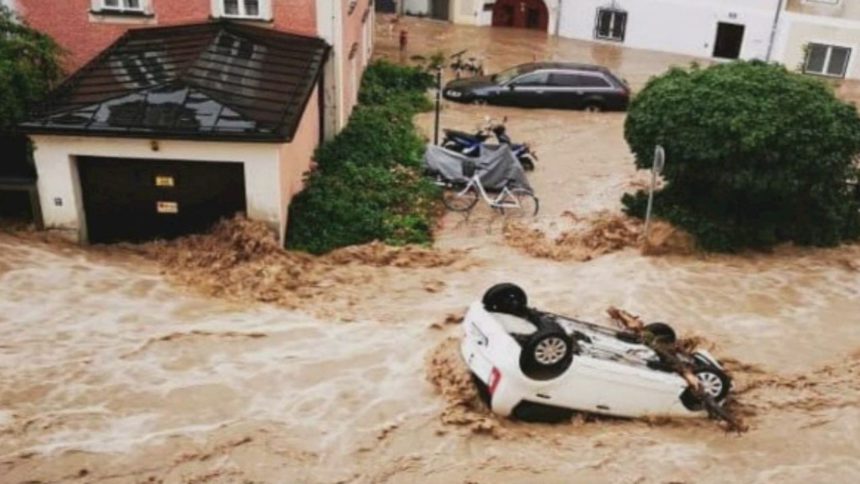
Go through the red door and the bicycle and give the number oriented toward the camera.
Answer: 1

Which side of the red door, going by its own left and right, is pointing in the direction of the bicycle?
front

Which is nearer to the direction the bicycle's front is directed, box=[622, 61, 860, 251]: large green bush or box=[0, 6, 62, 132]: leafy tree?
the leafy tree

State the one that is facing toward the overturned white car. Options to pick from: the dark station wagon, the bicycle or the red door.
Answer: the red door

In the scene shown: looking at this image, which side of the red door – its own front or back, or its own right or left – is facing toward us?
front

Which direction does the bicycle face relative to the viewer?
to the viewer's left

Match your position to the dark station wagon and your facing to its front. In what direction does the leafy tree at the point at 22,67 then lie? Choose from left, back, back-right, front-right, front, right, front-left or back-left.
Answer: front-left

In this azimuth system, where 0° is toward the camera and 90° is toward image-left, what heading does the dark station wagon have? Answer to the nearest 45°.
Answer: approximately 90°

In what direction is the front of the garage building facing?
toward the camera

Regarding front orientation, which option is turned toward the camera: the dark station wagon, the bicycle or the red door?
the red door

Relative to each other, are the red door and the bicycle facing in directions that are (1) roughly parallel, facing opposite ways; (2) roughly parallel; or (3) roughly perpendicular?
roughly perpendicular

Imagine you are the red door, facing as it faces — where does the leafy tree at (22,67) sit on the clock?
The leafy tree is roughly at 1 o'clock from the red door.

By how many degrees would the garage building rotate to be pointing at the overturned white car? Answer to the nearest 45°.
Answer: approximately 45° to its left

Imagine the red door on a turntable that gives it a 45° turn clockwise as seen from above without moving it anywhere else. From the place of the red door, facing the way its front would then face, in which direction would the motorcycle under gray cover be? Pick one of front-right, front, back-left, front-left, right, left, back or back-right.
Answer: front-left
